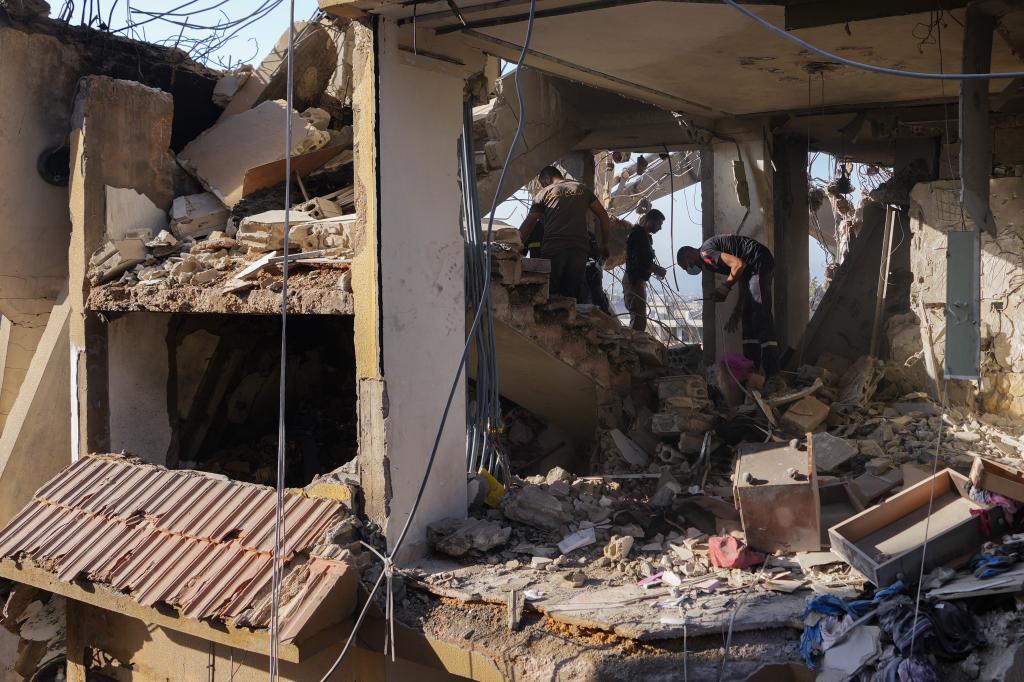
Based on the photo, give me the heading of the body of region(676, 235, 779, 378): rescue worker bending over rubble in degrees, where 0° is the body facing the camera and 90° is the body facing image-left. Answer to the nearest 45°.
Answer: approximately 90°

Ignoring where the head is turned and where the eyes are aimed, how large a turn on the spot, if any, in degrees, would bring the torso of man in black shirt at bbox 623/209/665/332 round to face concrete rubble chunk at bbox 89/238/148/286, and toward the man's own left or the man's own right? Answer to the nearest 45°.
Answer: approximately 135° to the man's own right

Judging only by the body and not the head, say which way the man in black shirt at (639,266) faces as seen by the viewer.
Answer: to the viewer's right

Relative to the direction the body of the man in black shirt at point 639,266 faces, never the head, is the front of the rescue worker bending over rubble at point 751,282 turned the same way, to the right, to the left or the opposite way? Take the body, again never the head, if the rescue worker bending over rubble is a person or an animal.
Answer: the opposite way

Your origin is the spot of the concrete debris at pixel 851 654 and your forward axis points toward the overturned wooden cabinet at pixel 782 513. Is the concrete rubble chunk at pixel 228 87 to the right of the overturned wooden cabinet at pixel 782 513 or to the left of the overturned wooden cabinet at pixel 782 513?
left

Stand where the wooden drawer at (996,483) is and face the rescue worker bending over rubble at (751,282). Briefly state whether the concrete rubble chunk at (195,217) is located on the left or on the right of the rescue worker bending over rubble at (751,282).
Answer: left

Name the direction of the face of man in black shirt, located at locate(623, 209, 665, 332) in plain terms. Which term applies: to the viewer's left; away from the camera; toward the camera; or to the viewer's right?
to the viewer's right

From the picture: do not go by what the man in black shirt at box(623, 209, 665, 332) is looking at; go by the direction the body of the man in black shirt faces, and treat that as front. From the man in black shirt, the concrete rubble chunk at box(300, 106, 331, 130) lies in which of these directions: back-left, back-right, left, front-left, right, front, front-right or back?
back-right

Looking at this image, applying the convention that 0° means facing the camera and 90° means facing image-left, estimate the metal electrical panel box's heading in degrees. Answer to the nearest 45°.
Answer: approximately 0°

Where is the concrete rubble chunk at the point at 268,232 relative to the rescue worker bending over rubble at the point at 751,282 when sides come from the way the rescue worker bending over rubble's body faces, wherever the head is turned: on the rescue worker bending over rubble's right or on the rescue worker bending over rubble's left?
on the rescue worker bending over rubble's left
